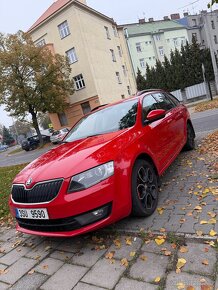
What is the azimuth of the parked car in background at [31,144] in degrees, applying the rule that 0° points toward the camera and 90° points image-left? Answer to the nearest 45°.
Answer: approximately 45°

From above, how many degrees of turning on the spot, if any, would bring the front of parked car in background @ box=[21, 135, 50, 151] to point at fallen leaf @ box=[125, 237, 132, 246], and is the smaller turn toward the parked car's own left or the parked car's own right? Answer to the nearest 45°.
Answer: approximately 45° to the parked car's own left

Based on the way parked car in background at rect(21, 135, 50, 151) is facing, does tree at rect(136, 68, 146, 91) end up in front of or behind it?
behind

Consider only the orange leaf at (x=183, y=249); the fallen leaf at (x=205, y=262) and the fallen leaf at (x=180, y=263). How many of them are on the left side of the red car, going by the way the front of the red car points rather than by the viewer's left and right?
3

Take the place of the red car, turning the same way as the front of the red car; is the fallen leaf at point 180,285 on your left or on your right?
on your left

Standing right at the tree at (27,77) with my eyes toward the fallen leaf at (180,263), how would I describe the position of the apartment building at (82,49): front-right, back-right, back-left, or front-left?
back-left

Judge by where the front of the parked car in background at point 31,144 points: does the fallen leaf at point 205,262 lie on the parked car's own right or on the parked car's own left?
on the parked car's own left

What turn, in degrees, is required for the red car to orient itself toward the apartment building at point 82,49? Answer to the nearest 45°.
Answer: approximately 135° to its right

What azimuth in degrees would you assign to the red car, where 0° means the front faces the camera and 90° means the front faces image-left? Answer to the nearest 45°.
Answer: approximately 45°
